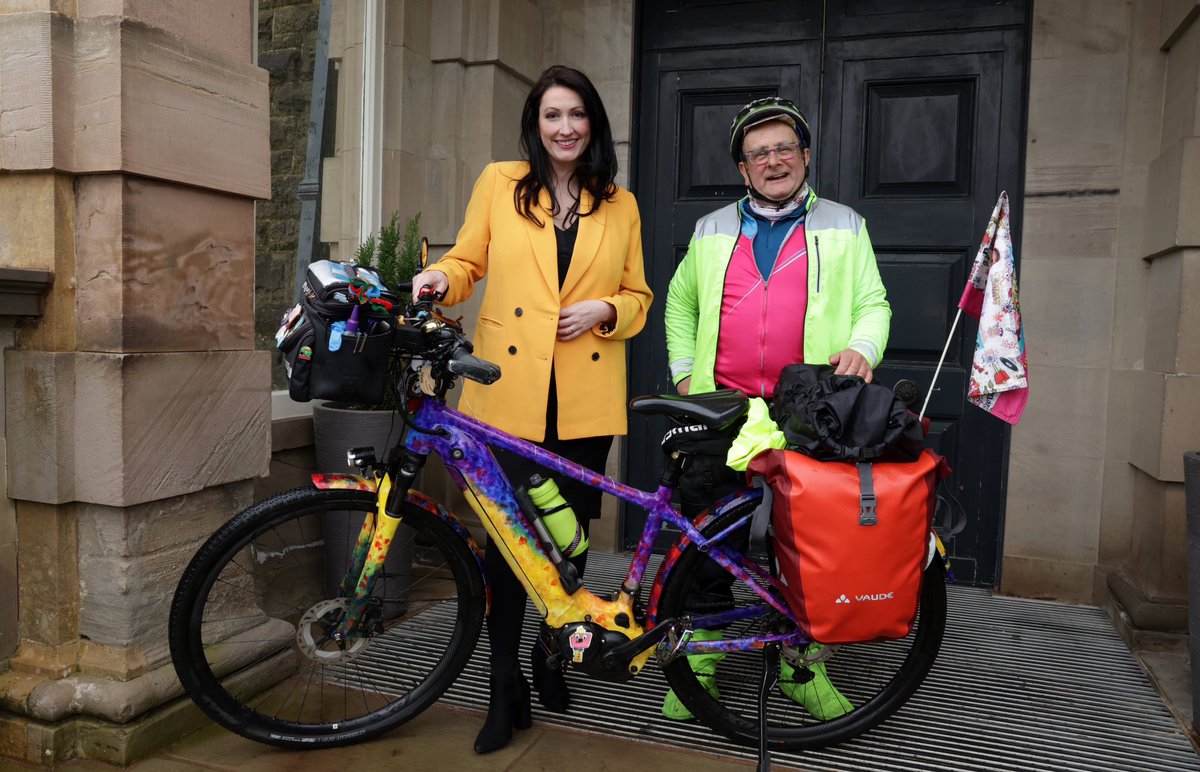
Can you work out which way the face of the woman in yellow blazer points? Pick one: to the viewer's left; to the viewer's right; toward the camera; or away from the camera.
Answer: toward the camera

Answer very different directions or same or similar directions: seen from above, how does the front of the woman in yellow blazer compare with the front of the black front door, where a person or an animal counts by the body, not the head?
same or similar directions

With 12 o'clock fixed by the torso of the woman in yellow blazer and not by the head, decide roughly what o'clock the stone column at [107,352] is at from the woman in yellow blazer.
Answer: The stone column is roughly at 3 o'clock from the woman in yellow blazer.

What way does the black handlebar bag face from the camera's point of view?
to the viewer's left

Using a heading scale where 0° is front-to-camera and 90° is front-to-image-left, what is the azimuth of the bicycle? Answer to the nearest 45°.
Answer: approximately 90°

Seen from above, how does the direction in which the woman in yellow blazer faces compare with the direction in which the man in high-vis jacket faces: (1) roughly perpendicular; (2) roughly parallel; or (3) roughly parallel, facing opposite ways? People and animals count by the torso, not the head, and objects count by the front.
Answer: roughly parallel

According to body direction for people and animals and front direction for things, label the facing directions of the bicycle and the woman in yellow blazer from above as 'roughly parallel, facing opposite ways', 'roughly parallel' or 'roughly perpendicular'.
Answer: roughly perpendicular

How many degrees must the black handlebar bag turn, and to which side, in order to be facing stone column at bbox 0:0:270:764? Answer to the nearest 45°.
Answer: approximately 45° to its right

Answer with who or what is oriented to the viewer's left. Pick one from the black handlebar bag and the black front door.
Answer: the black handlebar bag

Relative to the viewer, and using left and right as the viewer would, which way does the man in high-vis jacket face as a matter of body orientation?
facing the viewer

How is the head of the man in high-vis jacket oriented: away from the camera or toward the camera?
toward the camera

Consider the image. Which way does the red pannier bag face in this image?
toward the camera

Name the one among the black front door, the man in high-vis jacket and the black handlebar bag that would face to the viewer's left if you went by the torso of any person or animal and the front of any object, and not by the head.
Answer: the black handlebar bag

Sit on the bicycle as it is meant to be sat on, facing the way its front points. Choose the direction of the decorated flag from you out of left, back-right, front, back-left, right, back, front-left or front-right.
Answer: back

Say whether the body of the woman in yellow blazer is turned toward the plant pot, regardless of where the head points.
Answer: no

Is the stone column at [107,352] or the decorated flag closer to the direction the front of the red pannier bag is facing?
the stone column

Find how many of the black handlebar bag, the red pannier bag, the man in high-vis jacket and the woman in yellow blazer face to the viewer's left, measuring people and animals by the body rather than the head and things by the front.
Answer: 1
